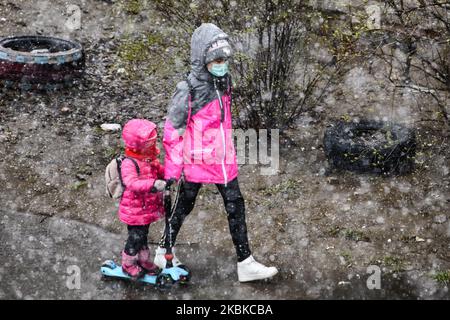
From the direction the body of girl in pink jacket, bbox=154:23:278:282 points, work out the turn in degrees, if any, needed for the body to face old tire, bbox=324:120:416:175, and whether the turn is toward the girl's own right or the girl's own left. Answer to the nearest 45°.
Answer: approximately 90° to the girl's own left
